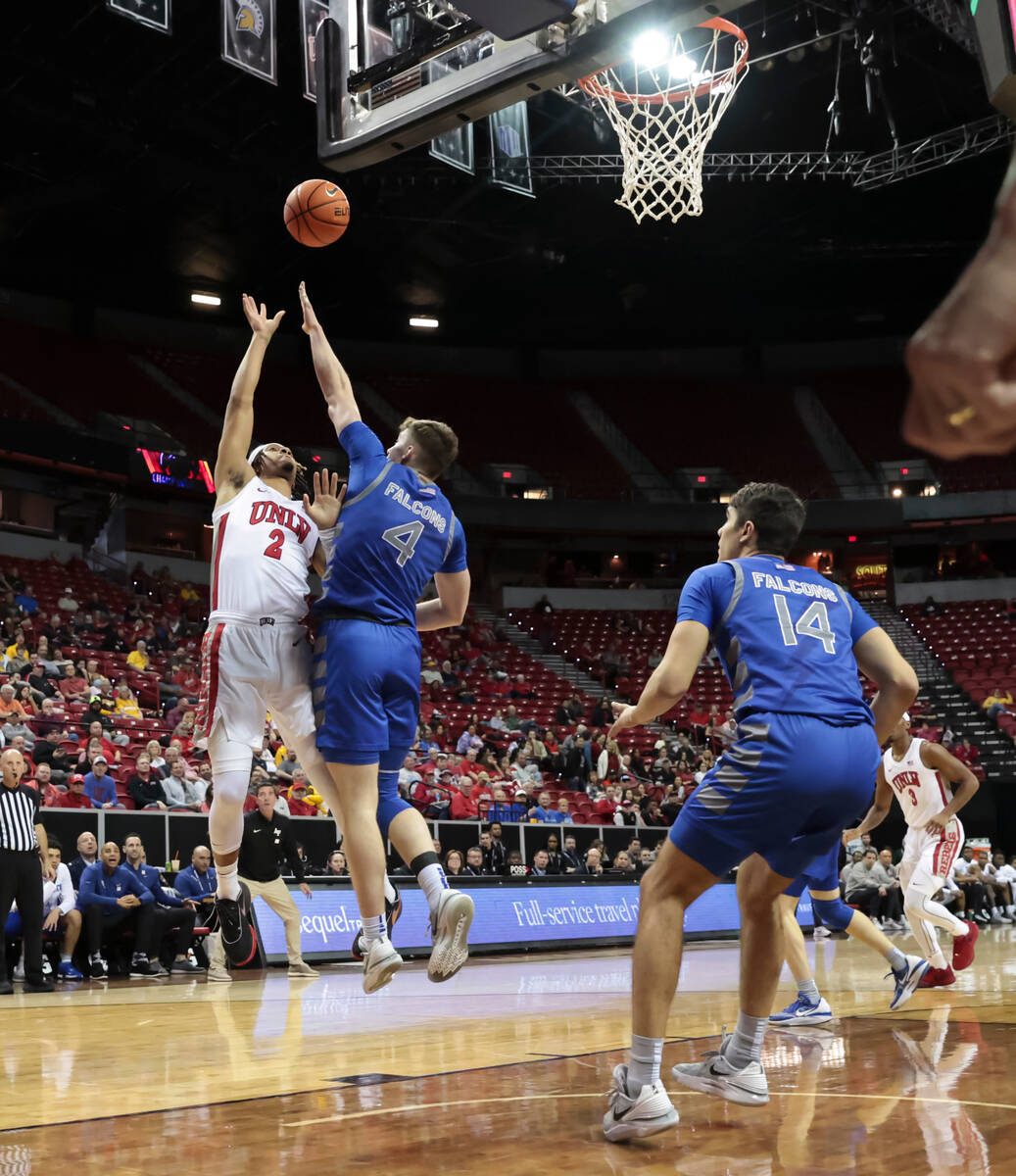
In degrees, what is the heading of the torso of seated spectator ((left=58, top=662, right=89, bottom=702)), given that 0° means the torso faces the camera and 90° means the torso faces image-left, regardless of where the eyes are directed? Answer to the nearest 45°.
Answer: approximately 315°

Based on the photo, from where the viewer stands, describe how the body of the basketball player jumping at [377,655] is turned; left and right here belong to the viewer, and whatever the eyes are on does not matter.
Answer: facing away from the viewer and to the left of the viewer

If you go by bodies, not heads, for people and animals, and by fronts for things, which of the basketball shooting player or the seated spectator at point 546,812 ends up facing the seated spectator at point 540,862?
the seated spectator at point 546,812

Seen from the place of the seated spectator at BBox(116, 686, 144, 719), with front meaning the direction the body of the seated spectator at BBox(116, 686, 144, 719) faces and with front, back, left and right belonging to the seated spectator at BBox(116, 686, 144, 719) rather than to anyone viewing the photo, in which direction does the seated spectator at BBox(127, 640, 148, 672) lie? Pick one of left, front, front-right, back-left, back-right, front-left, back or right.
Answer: back-left

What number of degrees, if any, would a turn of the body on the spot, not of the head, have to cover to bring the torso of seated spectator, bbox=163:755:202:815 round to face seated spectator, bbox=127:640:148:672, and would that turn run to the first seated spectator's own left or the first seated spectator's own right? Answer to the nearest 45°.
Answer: approximately 135° to the first seated spectator's own left

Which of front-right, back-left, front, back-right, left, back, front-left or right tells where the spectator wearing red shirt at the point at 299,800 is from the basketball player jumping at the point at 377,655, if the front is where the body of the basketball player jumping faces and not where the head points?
front-right

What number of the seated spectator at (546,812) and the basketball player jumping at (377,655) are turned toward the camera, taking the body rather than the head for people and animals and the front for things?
1

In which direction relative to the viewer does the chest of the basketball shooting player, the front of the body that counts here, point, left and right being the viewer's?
facing the viewer and to the right of the viewer

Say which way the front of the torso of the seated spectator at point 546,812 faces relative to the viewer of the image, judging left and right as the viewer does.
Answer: facing the viewer

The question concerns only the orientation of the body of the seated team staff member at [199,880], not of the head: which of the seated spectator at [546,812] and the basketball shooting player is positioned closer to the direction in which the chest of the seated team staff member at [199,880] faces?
the basketball shooting player

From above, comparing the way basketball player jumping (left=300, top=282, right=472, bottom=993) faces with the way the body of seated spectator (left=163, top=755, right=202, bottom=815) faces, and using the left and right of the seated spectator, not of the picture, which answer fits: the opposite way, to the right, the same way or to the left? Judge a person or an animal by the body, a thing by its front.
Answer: the opposite way

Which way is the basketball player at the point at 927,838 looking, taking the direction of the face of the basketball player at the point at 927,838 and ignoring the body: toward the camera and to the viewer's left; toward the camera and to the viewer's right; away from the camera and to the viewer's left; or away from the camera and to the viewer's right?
toward the camera and to the viewer's left

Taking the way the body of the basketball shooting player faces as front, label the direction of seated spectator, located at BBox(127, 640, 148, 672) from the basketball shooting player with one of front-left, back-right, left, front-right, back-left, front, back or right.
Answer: back-left
